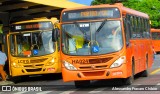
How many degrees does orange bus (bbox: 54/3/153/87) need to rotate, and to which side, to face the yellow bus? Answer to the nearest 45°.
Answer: approximately 135° to its right

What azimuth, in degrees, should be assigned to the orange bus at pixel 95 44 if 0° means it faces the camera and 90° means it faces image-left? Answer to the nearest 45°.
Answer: approximately 0°

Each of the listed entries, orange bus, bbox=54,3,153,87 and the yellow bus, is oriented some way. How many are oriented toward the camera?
2
